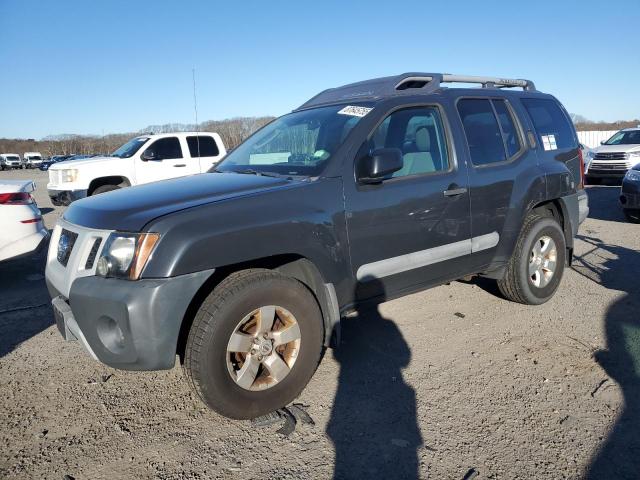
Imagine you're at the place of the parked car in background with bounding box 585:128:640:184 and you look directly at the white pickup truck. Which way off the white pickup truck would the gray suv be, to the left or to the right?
left

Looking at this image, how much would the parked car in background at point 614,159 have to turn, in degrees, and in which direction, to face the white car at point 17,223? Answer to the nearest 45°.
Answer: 0° — it already faces it

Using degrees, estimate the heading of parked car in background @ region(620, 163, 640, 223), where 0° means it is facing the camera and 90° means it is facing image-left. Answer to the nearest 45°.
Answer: approximately 45°

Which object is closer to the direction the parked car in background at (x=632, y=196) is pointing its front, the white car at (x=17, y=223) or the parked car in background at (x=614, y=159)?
the white car

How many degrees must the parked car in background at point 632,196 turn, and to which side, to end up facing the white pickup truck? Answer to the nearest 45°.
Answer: approximately 45° to its right

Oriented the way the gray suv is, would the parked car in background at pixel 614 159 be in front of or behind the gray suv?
behind

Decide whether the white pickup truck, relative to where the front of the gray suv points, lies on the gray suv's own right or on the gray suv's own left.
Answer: on the gray suv's own right
